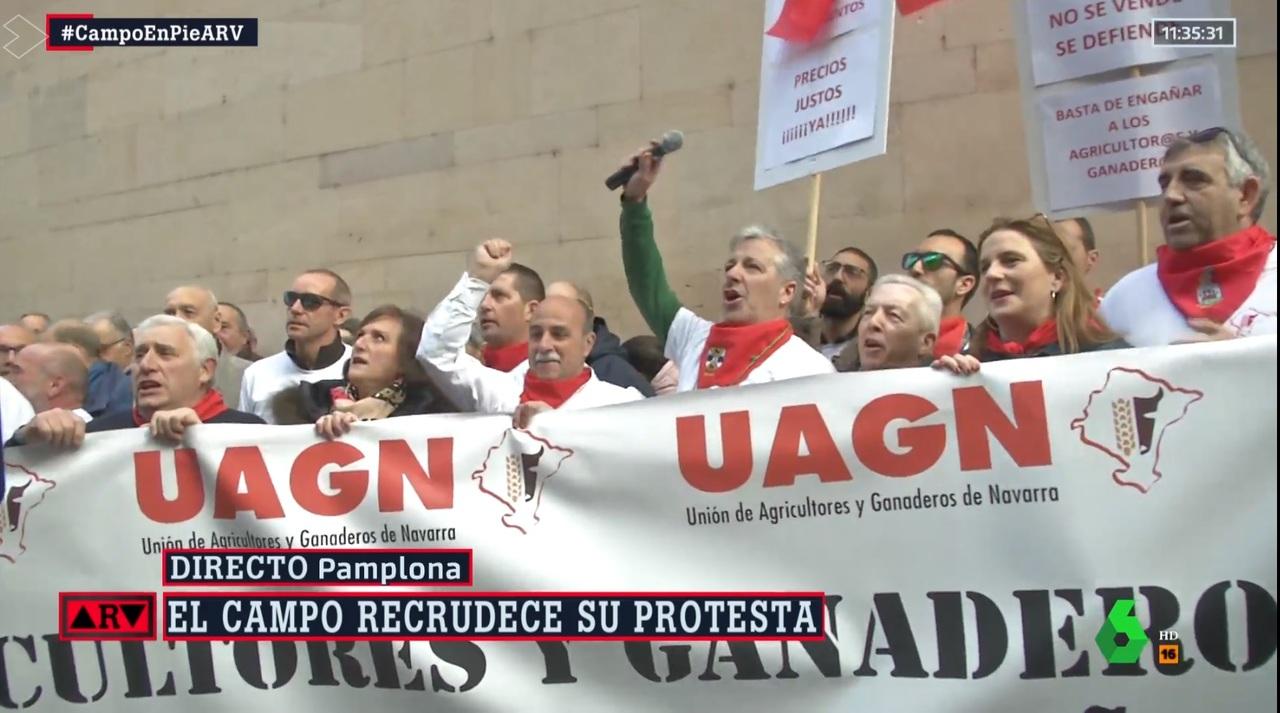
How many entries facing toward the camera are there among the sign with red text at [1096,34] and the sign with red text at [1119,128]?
2

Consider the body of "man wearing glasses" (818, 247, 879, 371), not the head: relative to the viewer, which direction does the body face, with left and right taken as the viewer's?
facing the viewer and to the left of the viewer

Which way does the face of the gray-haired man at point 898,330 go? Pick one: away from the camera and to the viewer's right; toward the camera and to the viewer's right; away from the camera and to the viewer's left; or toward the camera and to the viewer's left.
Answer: toward the camera and to the viewer's left

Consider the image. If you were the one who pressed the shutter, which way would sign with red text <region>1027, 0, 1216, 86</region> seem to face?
facing the viewer

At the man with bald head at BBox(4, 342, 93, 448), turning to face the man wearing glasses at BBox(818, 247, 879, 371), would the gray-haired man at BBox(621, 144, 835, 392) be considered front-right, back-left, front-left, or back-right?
front-right

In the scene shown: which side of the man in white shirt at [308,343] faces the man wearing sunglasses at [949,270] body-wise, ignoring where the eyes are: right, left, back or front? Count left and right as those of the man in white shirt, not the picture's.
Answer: left

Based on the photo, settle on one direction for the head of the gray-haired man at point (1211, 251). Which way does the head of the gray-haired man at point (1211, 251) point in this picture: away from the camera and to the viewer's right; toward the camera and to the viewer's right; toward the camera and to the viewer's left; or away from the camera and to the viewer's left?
toward the camera and to the viewer's left

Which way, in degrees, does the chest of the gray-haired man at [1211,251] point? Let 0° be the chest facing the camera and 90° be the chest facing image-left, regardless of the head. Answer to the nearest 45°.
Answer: approximately 45°

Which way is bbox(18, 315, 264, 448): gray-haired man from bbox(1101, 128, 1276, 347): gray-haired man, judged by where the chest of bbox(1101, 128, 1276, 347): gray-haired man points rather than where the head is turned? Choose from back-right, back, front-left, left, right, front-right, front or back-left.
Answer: front-right

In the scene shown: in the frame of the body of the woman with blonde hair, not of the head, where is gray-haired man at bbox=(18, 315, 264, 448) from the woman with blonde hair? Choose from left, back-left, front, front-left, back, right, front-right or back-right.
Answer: front-right

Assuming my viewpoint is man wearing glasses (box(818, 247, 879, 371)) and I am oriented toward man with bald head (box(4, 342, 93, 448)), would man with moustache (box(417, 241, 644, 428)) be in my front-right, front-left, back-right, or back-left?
front-left

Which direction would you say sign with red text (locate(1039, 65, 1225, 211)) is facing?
toward the camera
